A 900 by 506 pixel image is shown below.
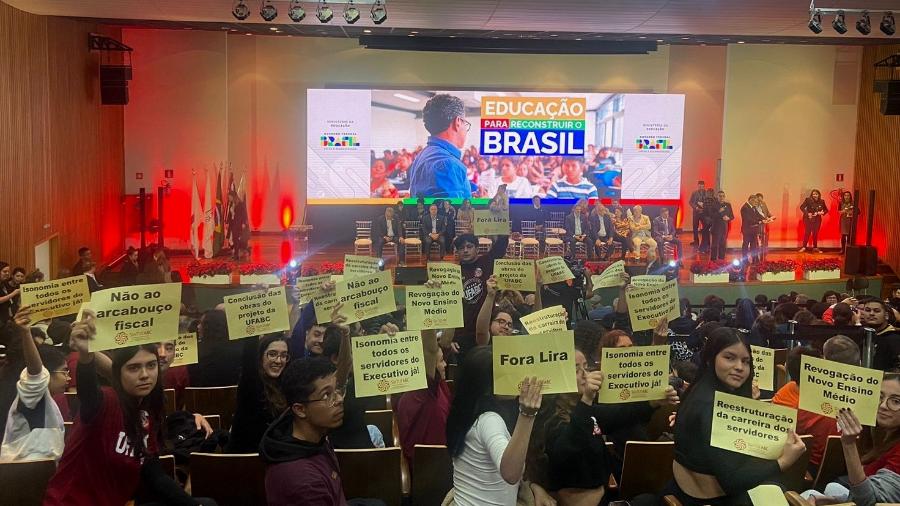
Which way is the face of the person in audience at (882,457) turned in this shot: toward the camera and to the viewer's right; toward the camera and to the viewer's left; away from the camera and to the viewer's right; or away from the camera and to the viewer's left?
toward the camera and to the viewer's left

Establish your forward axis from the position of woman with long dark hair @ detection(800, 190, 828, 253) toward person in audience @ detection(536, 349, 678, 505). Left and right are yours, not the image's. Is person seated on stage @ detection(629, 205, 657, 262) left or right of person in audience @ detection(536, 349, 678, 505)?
right

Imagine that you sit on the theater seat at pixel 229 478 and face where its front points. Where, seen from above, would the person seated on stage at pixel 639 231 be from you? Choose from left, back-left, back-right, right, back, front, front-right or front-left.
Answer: front-right

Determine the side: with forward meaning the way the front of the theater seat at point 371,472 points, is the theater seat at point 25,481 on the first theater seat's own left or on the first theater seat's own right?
on the first theater seat's own left

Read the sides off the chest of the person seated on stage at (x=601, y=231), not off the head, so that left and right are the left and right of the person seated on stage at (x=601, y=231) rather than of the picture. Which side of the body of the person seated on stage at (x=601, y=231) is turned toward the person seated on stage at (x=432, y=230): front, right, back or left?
right

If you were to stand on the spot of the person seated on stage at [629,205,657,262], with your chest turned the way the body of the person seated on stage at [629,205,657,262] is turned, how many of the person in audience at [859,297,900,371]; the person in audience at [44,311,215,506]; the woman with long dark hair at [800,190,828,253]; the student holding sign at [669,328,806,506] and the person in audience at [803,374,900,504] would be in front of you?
4

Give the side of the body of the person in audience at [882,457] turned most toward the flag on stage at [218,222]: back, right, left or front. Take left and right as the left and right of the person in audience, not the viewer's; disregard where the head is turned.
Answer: right

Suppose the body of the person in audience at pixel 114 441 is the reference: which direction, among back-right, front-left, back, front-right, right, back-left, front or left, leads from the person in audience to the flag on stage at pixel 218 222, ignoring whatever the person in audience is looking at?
back-left

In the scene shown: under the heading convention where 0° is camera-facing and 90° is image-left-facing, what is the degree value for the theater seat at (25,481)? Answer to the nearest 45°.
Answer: approximately 180°

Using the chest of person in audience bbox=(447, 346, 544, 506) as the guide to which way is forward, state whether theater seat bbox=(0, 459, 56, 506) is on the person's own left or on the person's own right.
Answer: on the person's own left

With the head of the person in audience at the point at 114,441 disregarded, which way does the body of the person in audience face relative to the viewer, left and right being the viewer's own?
facing the viewer and to the right of the viewer

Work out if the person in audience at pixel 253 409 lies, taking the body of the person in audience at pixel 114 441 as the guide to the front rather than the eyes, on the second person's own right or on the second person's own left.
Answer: on the second person's own left
